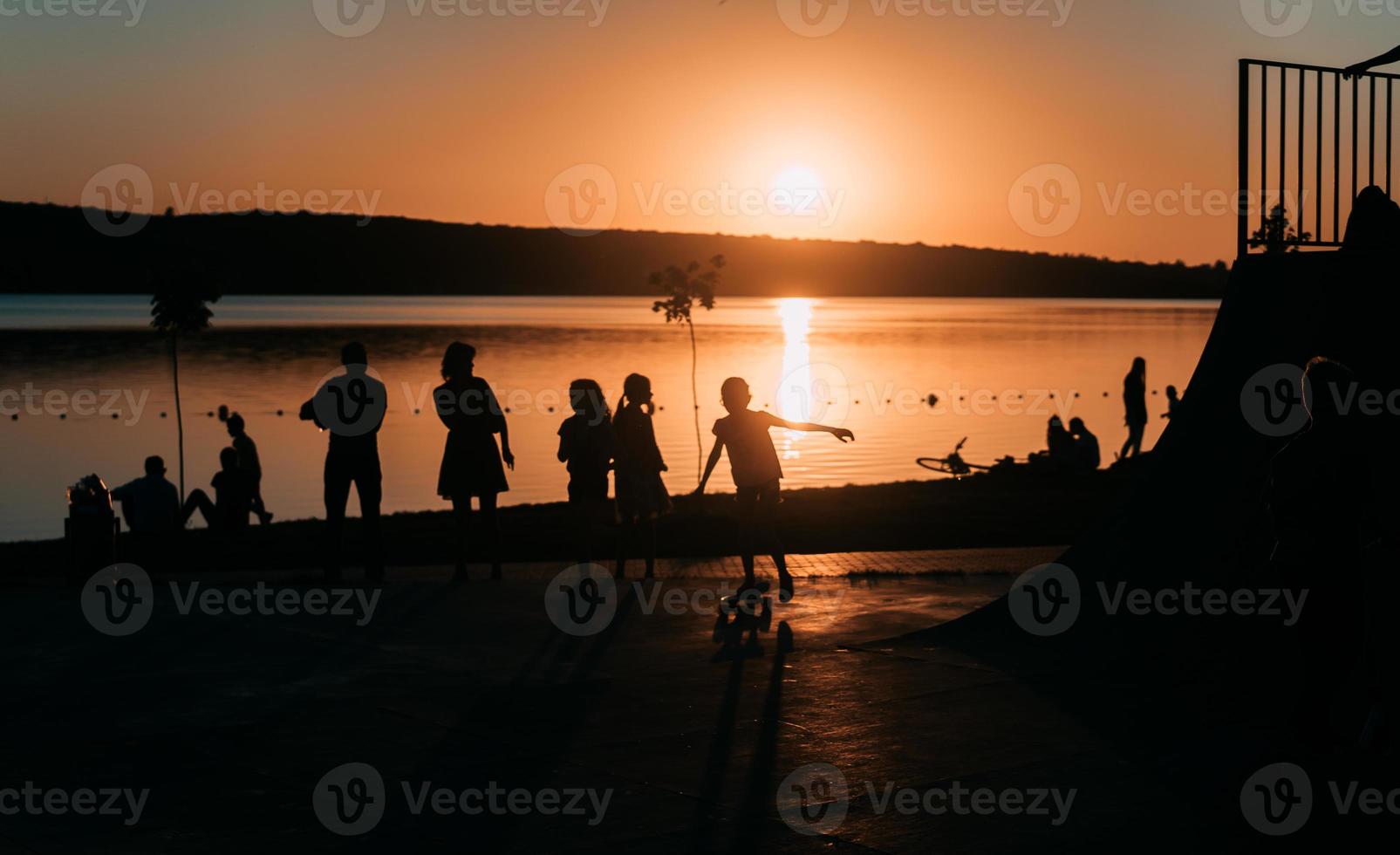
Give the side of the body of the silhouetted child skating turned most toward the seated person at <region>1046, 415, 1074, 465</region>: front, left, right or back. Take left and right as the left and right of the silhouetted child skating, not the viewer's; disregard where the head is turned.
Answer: back

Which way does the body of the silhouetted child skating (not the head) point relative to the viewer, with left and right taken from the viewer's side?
facing the viewer

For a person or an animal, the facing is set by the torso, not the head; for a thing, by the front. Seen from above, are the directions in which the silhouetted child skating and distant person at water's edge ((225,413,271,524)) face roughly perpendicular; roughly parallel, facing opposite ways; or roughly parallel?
roughly perpendicular

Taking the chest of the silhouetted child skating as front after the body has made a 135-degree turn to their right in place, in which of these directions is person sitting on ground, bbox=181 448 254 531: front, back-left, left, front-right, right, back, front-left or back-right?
front

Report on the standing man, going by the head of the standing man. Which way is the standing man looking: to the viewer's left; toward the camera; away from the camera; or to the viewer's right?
away from the camera

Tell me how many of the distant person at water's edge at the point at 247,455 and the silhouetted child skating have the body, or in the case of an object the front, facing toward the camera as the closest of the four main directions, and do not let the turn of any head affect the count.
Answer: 1

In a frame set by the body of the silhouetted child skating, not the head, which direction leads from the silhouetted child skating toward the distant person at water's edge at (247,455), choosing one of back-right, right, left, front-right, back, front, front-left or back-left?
back-right

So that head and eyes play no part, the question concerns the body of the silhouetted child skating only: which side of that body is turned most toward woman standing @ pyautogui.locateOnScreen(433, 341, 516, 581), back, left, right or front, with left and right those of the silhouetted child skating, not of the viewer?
right

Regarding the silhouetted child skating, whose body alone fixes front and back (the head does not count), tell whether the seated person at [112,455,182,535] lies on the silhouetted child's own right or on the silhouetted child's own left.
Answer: on the silhouetted child's own right
